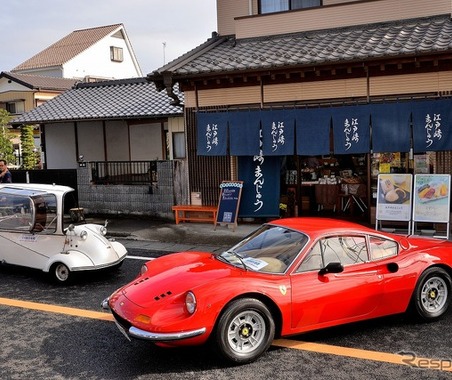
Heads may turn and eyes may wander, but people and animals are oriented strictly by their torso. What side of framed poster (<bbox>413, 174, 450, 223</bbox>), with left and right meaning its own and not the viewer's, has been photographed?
front

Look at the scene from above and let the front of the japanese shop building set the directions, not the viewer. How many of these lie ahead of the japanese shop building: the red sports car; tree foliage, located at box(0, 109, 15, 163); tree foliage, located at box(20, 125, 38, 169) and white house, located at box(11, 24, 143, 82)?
1

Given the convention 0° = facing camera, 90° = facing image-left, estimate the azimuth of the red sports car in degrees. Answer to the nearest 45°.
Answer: approximately 45°

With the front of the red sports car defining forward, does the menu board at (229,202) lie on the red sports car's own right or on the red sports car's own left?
on the red sports car's own right

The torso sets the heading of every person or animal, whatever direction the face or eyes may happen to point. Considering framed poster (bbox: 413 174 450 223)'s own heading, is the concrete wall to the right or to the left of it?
on its right

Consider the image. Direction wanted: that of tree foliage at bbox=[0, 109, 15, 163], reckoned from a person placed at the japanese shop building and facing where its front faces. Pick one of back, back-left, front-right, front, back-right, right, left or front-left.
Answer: back-right

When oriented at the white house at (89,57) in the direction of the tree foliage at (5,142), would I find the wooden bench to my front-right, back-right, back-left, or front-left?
front-left

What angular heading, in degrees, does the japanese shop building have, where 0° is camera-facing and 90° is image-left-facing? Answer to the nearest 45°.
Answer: approximately 0°

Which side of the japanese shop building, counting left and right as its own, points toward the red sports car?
front

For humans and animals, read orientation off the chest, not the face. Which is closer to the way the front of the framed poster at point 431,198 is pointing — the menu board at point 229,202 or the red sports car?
the red sports car

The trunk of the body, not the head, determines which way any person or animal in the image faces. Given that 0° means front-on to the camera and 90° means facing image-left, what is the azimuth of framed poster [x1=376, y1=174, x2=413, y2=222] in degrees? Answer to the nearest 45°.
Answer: approximately 0°

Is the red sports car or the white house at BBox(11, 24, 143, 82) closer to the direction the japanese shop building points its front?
the red sports car

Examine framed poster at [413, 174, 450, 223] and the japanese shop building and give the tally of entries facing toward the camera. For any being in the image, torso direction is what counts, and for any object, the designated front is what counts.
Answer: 2
